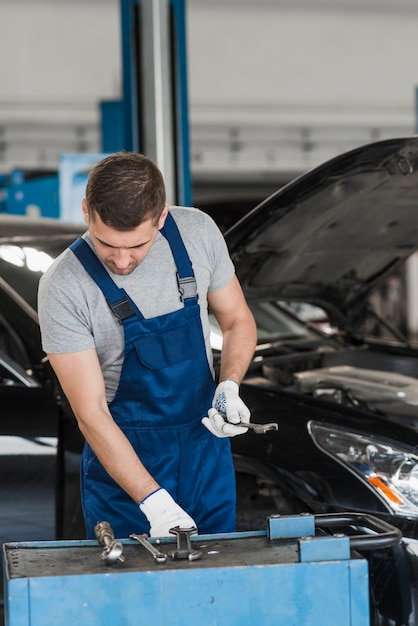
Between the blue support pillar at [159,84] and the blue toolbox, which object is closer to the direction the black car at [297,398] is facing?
the blue toolbox

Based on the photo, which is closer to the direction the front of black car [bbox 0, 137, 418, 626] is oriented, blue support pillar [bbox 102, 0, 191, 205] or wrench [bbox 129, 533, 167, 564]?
the wrench

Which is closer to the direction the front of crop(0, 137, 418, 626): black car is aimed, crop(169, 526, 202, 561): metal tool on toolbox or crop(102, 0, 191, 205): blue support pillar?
the metal tool on toolbox

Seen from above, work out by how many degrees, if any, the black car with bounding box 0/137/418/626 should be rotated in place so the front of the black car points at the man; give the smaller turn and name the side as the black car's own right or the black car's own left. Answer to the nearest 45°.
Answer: approximately 90° to the black car's own right

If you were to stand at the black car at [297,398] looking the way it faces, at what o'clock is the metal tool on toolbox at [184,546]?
The metal tool on toolbox is roughly at 2 o'clock from the black car.

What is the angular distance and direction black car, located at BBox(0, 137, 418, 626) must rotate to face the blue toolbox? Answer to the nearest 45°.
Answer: approximately 45° to its right

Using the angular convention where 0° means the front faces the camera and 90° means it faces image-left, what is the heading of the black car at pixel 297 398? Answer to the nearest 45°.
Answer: approximately 315°
